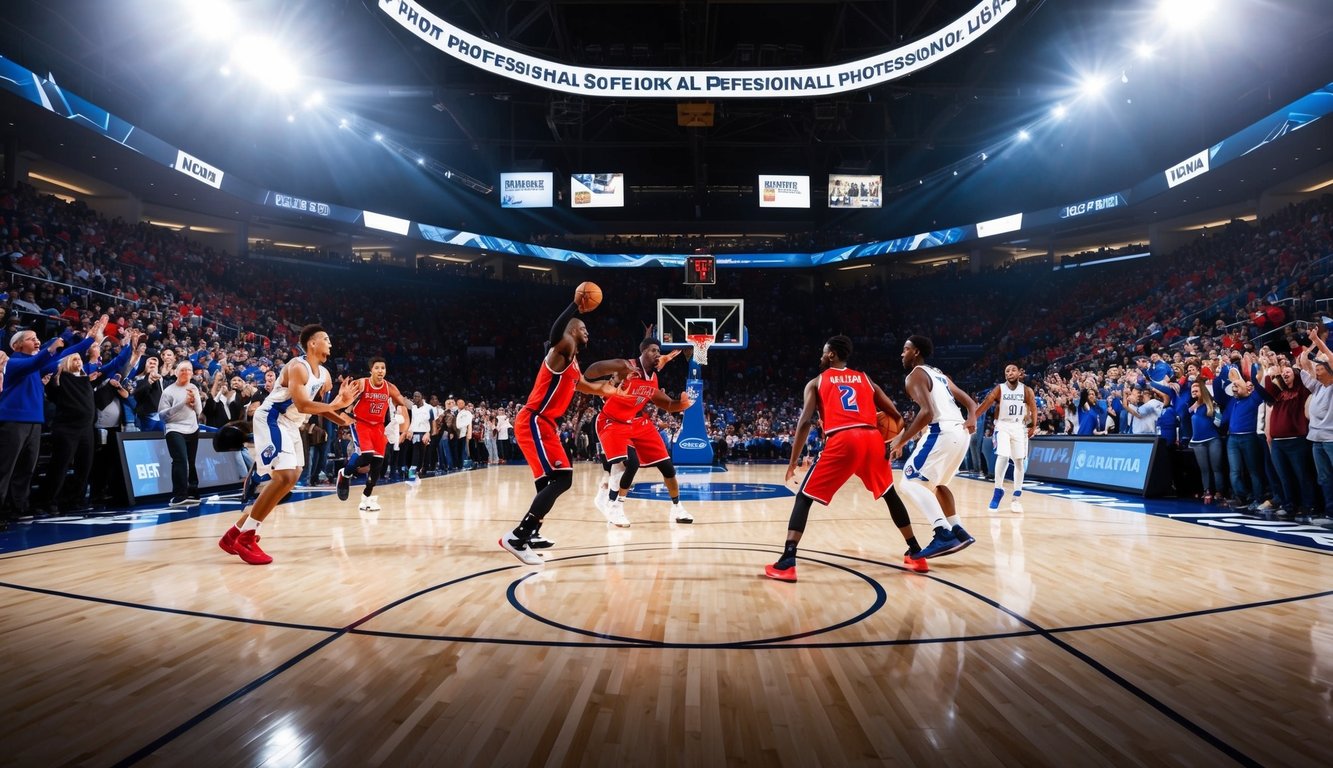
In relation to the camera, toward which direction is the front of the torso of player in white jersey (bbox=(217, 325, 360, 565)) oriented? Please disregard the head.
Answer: to the viewer's right

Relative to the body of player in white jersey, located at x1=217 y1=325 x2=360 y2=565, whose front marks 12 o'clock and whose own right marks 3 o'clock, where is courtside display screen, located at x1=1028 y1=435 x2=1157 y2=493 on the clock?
The courtside display screen is roughly at 12 o'clock from the player in white jersey.

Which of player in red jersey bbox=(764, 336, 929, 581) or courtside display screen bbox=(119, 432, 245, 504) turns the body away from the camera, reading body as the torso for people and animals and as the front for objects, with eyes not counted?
the player in red jersey

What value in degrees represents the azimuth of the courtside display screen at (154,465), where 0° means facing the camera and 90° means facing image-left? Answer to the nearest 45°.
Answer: approximately 315°

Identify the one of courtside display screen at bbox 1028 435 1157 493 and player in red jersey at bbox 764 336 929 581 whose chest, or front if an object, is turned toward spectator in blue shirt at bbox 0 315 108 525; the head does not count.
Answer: the courtside display screen

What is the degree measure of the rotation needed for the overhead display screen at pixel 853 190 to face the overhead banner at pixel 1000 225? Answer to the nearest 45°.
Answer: approximately 135° to its left

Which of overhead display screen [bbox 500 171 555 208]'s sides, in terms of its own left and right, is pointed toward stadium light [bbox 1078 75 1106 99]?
left

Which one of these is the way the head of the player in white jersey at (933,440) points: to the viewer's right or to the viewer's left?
to the viewer's left

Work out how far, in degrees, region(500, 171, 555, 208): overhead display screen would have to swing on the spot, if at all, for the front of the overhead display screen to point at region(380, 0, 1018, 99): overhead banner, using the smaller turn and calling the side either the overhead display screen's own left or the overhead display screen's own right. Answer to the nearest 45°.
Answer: approximately 45° to the overhead display screen's own left

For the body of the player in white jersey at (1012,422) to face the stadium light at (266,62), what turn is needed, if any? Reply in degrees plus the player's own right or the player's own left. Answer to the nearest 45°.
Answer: approximately 90° to the player's own right

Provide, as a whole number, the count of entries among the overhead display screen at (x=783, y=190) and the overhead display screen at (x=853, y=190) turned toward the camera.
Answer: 2
